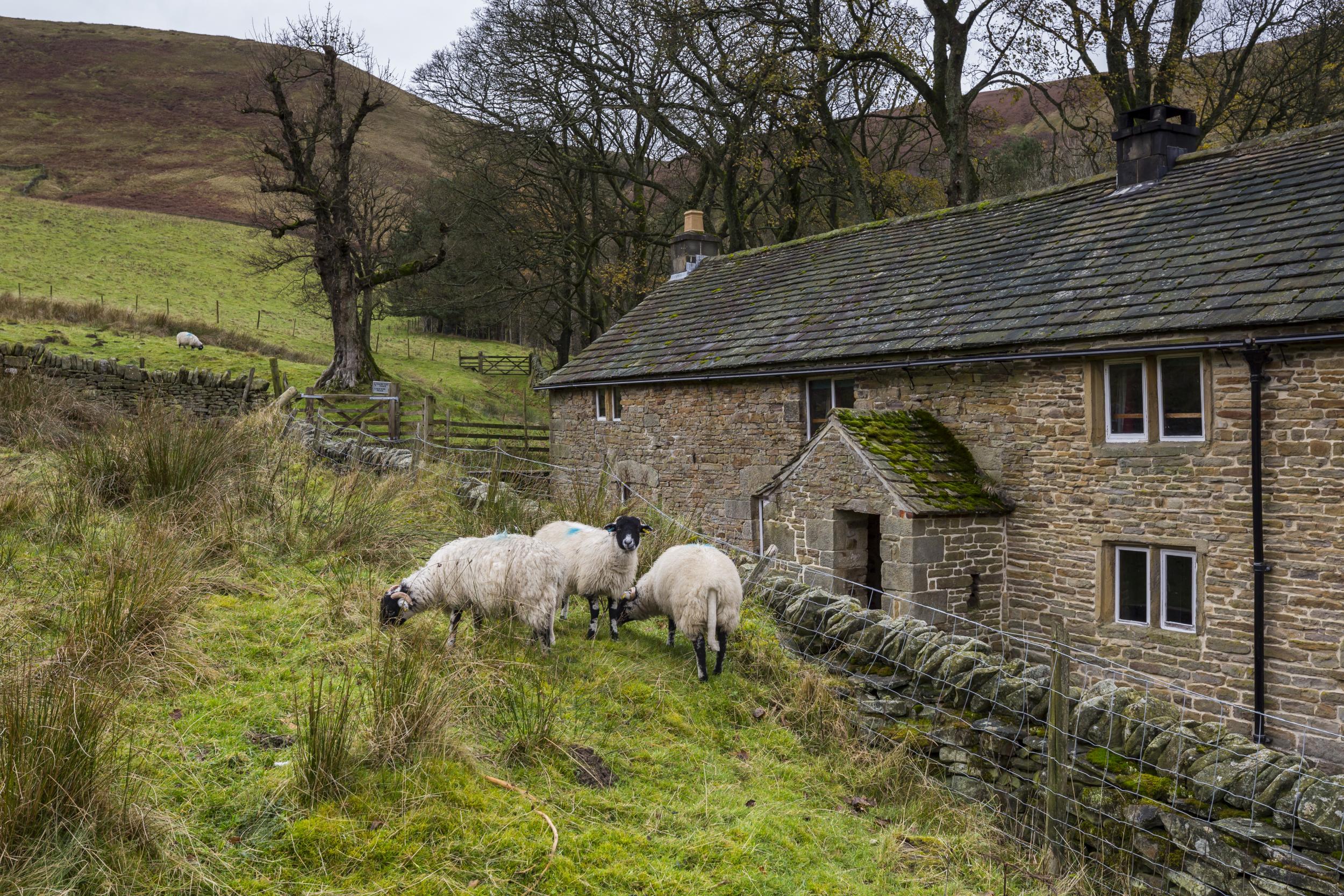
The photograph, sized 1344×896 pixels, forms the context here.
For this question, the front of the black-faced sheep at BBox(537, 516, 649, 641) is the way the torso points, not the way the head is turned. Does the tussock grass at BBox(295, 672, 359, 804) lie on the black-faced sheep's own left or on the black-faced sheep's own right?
on the black-faced sheep's own right

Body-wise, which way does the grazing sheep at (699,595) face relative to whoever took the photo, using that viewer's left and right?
facing away from the viewer and to the left of the viewer

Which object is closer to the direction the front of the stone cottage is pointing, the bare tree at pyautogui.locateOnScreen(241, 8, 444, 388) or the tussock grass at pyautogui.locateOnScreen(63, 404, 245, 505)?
the tussock grass

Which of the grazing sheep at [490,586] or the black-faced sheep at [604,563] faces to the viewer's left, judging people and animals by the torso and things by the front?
the grazing sheep

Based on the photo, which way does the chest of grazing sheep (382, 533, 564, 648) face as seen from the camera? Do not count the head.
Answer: to the viewer's left

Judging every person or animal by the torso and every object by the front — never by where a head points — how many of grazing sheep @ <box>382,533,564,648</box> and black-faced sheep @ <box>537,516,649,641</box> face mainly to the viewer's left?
1

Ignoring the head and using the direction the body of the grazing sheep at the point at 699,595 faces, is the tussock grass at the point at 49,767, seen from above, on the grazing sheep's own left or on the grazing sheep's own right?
on the grazing sheep's own left

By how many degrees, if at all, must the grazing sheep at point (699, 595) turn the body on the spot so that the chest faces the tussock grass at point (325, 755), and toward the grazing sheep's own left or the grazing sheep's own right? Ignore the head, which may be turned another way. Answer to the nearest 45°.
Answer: approximately 90° to the grazing sheep's own left
